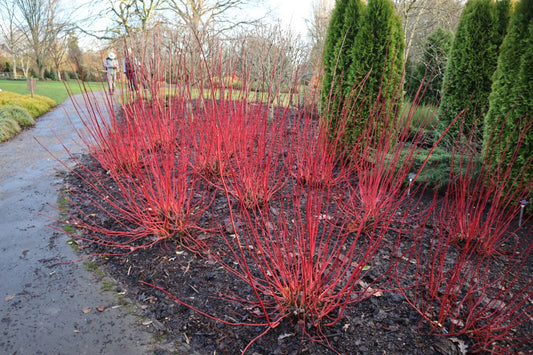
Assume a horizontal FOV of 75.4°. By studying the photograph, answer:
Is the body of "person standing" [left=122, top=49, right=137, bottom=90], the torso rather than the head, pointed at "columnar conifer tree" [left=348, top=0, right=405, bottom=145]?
no

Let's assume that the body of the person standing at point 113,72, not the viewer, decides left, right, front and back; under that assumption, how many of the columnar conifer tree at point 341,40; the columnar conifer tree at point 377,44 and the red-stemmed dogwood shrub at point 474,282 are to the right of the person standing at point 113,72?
0

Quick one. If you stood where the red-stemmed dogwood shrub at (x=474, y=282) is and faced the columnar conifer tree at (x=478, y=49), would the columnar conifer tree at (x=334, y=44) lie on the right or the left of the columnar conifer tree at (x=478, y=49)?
left

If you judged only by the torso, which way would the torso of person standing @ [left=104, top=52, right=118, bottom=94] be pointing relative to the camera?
toward the camera

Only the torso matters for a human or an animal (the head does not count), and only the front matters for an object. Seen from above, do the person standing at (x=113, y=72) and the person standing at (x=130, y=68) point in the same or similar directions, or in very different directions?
same or similar directions

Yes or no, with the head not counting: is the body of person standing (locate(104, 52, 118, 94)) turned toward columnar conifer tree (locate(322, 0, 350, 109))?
no

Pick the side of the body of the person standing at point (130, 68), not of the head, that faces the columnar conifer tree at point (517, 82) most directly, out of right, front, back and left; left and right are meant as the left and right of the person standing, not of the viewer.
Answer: front

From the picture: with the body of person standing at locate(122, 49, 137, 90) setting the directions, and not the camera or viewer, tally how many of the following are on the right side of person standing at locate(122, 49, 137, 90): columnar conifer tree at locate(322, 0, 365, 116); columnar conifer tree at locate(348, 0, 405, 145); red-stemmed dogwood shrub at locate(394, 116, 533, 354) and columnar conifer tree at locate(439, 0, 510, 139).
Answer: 0

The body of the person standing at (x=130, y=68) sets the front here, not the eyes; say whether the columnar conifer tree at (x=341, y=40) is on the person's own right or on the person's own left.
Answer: on the person's own left

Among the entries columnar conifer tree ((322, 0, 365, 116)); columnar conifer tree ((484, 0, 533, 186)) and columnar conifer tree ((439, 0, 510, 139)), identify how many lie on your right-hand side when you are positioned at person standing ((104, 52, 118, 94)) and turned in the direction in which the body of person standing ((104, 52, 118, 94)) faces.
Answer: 0

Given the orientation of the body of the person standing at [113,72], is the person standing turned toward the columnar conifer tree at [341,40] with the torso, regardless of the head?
no

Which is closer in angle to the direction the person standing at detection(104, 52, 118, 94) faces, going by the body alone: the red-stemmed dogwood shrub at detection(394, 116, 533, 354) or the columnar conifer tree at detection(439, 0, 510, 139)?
the red-stemmed dogwood shrub
